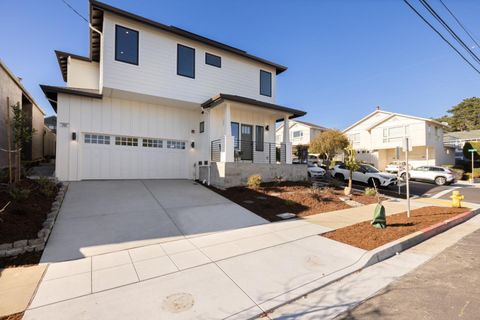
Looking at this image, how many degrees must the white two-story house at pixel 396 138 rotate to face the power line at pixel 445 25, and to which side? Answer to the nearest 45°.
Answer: approximately 45° to its left

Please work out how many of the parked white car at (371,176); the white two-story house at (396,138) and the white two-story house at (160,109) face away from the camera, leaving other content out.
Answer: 0

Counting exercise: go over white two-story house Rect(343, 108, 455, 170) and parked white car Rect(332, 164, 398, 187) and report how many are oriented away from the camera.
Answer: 0

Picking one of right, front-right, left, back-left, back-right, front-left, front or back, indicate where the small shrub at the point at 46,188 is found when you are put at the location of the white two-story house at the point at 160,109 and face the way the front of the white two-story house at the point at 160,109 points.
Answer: right

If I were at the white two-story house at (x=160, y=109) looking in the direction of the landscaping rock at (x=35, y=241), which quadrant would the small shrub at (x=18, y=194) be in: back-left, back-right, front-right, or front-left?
front-right

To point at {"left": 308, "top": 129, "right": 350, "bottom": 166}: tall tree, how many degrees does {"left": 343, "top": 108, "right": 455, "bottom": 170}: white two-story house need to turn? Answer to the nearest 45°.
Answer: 0° — it already faces it

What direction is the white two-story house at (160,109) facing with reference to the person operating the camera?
facing the viewer and to the right of the viewer

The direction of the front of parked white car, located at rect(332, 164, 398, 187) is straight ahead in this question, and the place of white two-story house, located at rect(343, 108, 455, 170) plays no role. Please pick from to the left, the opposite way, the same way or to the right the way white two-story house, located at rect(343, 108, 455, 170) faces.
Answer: to the right

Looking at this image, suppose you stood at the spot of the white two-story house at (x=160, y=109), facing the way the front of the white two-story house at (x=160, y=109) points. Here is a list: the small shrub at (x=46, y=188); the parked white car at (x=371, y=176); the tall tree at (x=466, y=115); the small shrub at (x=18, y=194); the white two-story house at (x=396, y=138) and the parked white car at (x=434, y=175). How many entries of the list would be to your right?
2

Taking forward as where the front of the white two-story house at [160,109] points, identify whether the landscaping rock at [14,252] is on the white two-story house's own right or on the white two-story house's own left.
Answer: on the white two-story house's own right

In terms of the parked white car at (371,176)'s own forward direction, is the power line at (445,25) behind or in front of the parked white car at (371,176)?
in front

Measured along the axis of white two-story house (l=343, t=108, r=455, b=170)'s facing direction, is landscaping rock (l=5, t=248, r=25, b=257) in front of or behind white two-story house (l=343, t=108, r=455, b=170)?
in front

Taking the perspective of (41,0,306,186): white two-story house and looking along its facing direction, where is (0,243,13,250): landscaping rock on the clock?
The landscaping rock is roughly at 2 o'clock from the white two-story house.

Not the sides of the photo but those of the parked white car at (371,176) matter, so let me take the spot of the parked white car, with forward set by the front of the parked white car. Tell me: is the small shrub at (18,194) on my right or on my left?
on my right
